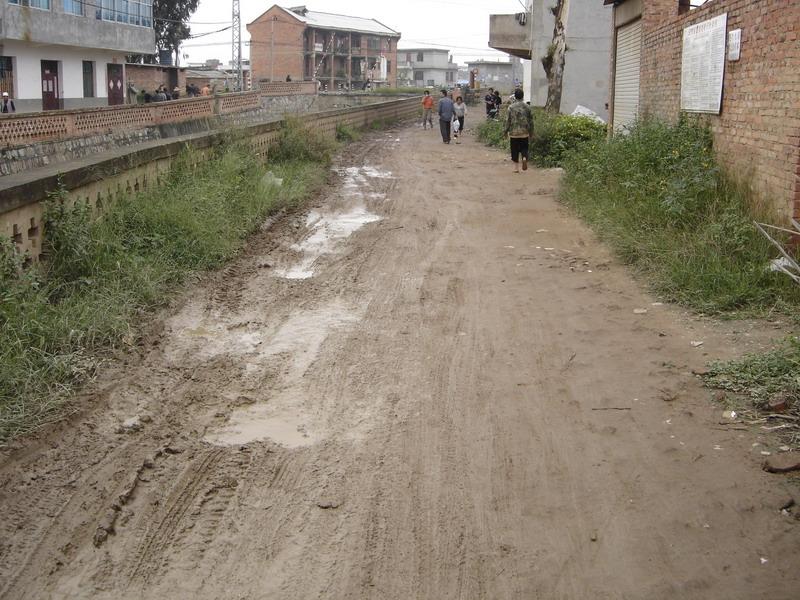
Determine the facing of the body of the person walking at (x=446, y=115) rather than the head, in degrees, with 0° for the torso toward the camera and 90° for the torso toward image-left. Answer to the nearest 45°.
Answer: approximately 180°

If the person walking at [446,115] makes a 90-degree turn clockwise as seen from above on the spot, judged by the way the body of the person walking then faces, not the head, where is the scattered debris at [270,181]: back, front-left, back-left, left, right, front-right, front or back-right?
right

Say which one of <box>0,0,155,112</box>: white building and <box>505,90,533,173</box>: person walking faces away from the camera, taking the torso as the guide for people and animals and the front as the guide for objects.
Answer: the person walking

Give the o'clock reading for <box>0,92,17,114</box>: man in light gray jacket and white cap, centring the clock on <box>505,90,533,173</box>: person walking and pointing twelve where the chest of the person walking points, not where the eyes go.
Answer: The man in light gray jacket and white cap is roughly at 10 o'clock from the person walking.

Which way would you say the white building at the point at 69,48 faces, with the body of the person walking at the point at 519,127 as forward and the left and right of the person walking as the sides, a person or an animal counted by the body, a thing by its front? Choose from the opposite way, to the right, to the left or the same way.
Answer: to the right

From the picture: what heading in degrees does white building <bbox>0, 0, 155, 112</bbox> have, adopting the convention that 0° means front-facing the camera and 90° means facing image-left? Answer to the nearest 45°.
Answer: approximately 315°

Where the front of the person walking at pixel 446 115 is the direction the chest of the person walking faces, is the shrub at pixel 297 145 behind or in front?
behind

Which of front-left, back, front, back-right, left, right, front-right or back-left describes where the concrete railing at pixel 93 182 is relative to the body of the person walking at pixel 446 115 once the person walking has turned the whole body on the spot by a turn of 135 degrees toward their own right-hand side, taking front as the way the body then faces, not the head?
front-right

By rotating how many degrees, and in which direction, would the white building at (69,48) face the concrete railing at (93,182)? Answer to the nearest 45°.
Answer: approximately 45° to its right

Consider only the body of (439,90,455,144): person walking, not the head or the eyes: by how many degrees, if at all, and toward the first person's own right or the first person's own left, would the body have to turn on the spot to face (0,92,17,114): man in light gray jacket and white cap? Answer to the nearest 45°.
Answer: approximately 90° to the first person's own left

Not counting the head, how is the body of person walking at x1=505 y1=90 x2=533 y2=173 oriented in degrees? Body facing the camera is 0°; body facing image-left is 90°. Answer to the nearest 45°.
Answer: approximately 180°
